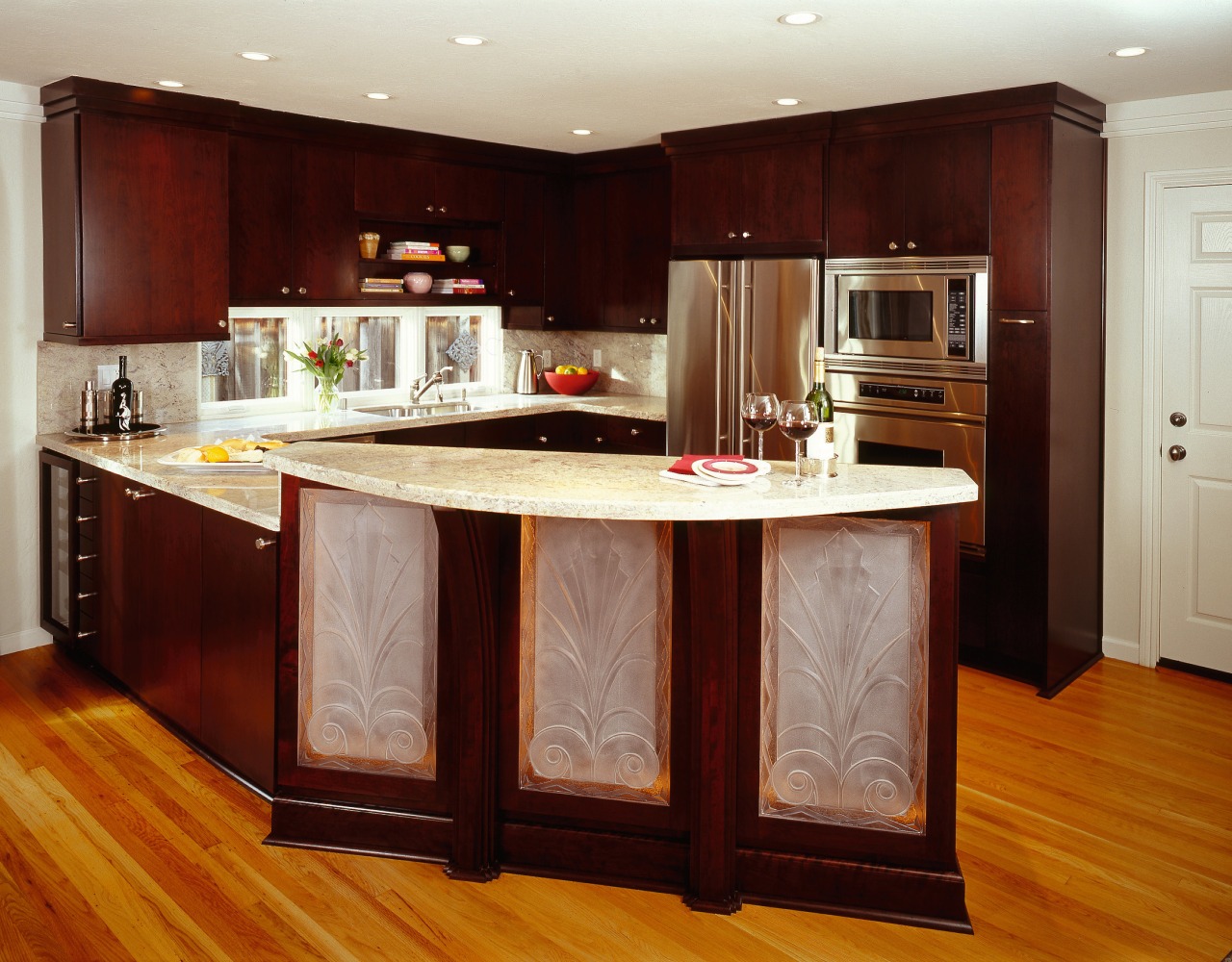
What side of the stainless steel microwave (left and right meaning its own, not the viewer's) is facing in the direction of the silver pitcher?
right

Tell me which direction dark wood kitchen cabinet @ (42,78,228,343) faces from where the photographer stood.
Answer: facing the viewer and to the right of the viewer

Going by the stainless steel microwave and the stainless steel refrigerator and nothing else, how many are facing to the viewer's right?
0

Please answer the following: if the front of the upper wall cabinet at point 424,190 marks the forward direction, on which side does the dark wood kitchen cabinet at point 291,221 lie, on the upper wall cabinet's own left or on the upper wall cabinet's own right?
on the upper wall cabinet's own right

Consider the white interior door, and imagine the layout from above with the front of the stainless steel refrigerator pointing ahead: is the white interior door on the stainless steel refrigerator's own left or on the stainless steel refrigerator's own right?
on the stainless steel refrigerator's own left

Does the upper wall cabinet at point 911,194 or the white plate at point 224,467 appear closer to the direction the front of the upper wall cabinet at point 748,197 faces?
the white plate

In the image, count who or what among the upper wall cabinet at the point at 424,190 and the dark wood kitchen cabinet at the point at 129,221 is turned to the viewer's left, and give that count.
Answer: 0
